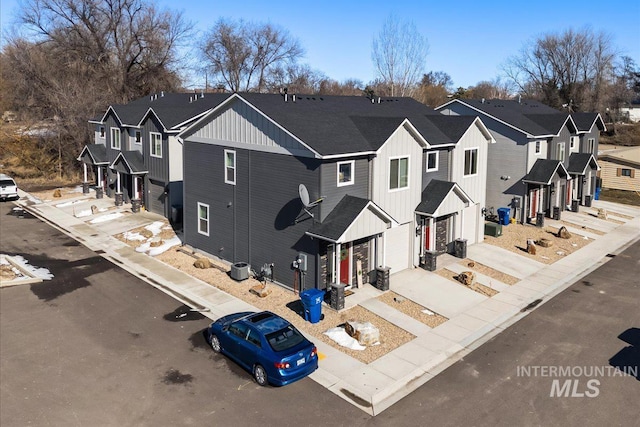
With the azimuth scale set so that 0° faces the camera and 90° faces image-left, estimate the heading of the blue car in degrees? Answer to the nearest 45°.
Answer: approximately 135°

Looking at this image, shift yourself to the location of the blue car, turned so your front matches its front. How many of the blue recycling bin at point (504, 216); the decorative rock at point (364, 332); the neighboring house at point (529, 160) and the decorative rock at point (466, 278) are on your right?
4

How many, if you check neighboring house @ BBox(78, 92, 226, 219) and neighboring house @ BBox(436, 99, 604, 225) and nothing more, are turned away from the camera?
0

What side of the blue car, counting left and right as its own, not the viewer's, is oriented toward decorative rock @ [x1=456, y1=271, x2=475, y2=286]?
right

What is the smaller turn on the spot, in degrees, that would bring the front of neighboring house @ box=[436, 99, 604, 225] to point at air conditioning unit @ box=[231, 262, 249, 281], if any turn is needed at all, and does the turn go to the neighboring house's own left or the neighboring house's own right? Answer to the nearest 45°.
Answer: approximately 90° to the neighboring house's own right

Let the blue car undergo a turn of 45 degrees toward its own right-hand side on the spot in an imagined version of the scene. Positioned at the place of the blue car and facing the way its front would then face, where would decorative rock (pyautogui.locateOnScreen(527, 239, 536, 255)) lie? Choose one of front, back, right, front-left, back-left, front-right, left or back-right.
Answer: front-right

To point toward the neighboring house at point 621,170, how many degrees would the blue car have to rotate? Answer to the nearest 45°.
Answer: approximately 90° to its right

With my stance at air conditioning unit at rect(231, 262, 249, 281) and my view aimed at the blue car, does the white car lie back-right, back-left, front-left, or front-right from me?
back-right

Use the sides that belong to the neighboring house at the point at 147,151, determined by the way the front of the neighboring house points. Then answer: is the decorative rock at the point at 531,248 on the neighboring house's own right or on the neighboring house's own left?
on the neighboring house's own left

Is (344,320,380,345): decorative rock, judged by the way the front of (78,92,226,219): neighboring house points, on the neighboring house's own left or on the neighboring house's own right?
on the neighboring house's own left

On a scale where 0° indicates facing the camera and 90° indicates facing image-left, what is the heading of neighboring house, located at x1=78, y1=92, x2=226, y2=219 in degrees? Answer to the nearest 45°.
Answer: approximately 45°

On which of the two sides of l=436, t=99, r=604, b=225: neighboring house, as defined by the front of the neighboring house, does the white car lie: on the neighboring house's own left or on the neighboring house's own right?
on the neighboring house's own right
